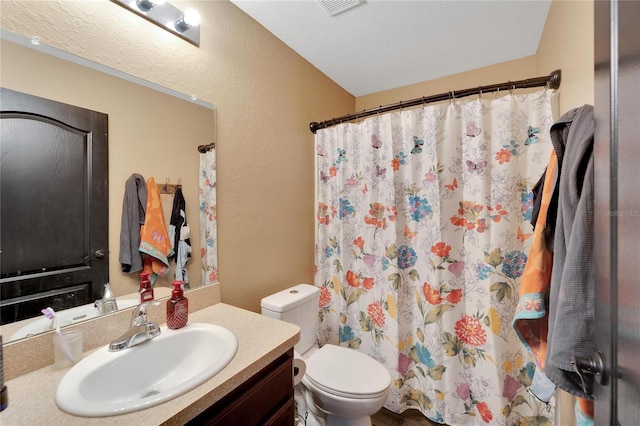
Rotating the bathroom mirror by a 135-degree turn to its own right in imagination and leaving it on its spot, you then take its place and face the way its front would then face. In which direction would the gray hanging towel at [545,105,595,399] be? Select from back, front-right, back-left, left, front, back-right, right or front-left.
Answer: back-left

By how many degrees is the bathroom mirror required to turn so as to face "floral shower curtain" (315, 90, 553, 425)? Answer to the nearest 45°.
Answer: approximately 45° to its left

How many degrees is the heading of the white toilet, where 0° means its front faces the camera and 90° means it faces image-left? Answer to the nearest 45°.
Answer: approximately 315°

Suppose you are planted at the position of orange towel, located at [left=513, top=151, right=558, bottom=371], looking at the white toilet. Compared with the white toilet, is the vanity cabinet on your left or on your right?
left

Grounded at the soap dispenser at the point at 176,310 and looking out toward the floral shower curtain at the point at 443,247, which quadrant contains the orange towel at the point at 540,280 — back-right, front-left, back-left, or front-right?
front-right

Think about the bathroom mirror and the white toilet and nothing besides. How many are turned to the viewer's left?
0

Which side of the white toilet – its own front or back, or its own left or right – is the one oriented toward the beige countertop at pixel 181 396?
right

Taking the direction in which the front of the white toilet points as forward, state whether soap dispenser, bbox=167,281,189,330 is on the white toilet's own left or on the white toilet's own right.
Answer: on the white toilet's own right
